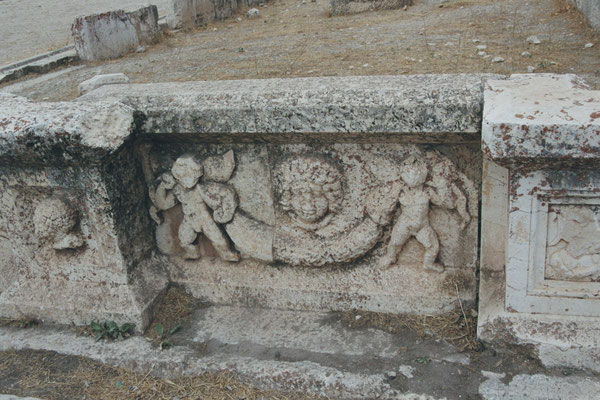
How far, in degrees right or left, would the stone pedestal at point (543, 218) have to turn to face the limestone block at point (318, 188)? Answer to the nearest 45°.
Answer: approximately 90° to its right

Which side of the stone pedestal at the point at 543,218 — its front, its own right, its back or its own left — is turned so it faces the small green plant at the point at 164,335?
right

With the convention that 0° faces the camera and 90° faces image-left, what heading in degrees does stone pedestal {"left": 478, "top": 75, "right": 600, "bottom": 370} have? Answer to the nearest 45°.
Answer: approximately 0°

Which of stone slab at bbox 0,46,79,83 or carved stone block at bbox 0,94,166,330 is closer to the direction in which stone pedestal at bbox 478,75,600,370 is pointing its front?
the carved stone block

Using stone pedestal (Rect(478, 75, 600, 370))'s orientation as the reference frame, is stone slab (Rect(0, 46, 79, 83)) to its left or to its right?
on its right

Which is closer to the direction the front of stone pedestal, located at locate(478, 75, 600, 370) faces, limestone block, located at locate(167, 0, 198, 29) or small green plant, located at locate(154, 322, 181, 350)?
the small green plant

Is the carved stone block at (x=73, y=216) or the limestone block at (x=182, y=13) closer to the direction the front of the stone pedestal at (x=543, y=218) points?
the carved stone block

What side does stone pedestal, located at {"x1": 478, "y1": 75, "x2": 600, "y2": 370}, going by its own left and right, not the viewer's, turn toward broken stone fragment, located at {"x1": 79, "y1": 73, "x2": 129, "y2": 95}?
right

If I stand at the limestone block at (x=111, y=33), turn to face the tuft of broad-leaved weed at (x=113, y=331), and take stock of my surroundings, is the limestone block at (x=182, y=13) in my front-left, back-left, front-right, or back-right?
back-left

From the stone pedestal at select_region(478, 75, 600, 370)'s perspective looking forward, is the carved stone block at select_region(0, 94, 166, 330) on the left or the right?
on its right

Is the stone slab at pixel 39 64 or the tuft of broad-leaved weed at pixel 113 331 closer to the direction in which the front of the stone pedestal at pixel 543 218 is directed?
the tuft of broad-leaved weed

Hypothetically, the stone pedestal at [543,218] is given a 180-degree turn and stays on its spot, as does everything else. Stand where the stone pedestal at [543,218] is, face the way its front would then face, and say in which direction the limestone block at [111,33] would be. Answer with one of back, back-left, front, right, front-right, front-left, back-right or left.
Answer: front-left
